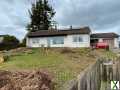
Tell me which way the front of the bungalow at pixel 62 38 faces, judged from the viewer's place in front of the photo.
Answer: facing the viewer

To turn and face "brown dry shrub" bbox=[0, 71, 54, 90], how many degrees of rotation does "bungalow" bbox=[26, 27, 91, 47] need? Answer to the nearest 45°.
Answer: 0° — it already faces it

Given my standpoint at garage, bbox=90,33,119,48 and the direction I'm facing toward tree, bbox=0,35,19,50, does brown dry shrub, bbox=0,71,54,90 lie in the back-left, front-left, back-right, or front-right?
front-left

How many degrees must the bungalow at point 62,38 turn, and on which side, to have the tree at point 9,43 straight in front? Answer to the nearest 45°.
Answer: approximately 90° to its right
